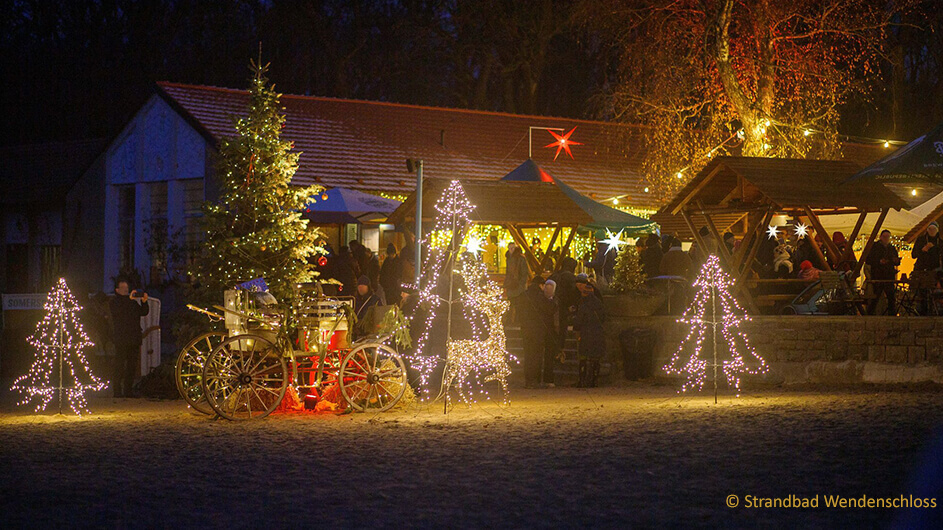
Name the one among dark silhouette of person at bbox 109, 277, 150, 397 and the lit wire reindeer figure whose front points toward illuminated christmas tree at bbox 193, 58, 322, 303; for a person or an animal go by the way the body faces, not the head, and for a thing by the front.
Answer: the dark silhouette of person

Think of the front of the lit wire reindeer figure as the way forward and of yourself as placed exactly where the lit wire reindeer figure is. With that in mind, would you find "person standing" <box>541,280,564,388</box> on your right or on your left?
on your left

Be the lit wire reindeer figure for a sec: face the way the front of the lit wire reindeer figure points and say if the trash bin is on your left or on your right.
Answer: on your left

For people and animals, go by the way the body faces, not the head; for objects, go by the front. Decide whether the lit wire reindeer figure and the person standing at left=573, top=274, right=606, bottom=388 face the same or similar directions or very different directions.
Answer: very different directions
